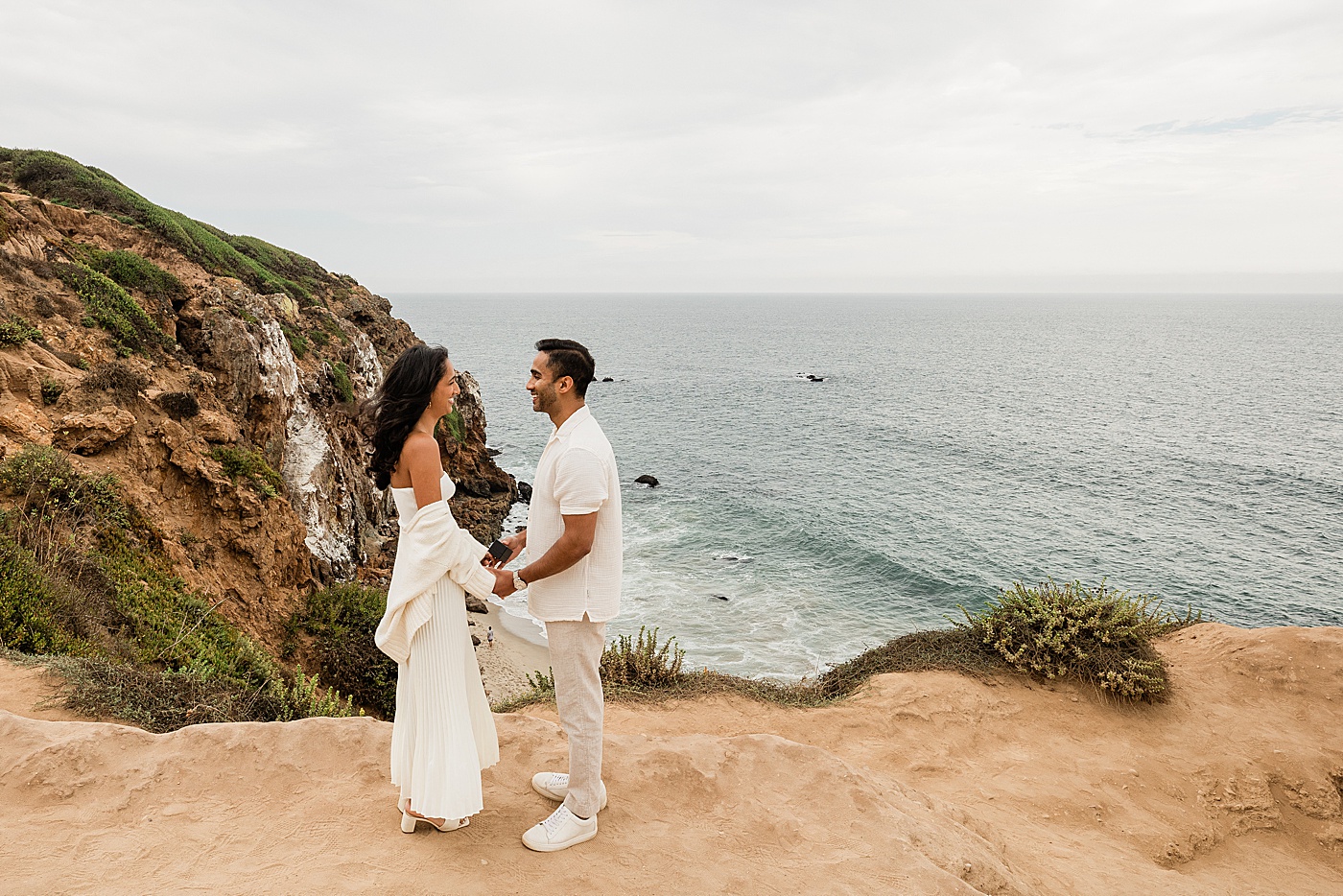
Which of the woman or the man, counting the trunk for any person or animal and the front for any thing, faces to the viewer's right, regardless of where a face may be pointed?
the woman

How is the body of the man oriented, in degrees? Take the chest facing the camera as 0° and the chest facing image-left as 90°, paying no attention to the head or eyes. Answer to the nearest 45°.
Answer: approximately 90°

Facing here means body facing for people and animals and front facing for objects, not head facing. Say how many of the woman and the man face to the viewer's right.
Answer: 1

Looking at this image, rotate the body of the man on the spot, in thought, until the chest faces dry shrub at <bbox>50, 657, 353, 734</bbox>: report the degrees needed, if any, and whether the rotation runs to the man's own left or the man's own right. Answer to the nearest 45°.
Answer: approximately 45° to the man's own right

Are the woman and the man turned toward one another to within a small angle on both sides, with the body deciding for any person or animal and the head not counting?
yes

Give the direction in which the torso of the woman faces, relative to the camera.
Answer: to the viewer's right

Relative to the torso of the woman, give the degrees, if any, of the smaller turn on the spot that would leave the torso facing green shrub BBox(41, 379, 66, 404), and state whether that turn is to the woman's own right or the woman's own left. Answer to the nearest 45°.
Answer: approximately 135° to the woman's own left

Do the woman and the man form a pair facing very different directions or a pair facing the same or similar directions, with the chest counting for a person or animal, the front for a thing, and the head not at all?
very different directions

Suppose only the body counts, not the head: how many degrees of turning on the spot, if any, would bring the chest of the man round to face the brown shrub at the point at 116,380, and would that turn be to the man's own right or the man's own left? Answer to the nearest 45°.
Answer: approximately 45° to the man's own right

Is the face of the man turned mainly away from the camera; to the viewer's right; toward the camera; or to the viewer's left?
to the viewer's left

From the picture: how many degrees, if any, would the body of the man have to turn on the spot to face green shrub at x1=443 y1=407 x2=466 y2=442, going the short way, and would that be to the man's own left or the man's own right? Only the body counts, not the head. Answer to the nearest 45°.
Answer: approximately 90° to the man's own right
